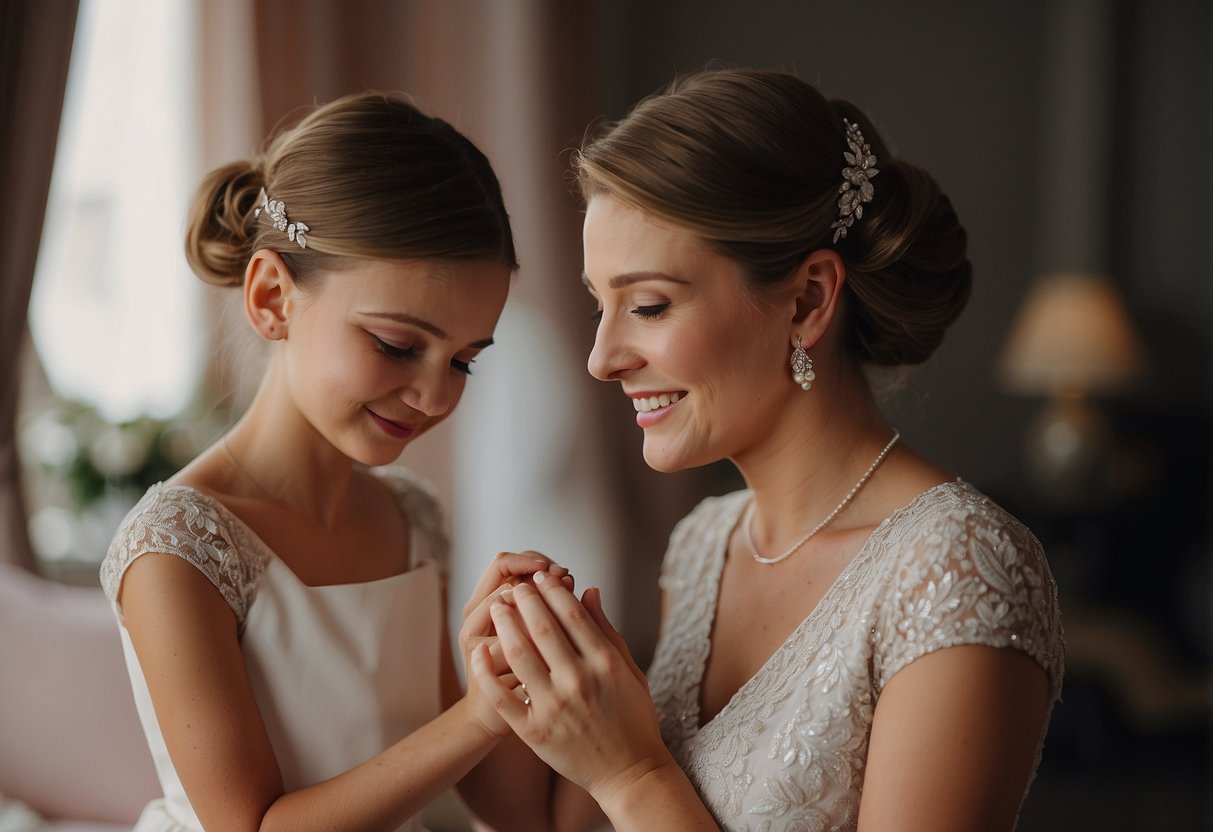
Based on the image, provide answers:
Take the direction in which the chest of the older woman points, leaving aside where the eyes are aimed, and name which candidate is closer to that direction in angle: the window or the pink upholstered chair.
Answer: the pink upholstered chair

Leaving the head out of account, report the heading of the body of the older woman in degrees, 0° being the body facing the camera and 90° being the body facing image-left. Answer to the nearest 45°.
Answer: approximately 45°

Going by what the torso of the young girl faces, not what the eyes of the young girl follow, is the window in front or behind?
behind

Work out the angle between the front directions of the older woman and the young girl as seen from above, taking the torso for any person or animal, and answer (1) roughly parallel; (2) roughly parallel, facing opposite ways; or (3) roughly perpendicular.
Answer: roughly perpendicular

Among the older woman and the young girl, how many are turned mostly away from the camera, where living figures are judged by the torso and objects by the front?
0

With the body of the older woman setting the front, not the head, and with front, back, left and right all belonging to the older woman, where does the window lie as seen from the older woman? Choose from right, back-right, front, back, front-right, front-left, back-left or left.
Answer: right

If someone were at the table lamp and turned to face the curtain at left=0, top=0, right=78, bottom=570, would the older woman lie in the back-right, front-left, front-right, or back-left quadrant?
front-left

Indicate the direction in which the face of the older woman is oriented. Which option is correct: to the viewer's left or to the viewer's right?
to the viewer's left

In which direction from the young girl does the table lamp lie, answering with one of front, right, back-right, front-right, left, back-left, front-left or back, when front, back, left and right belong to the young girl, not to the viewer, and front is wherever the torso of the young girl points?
left

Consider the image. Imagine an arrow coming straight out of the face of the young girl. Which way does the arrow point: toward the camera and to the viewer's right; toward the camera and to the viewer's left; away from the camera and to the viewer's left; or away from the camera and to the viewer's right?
toward the camera and to the viewer's right
